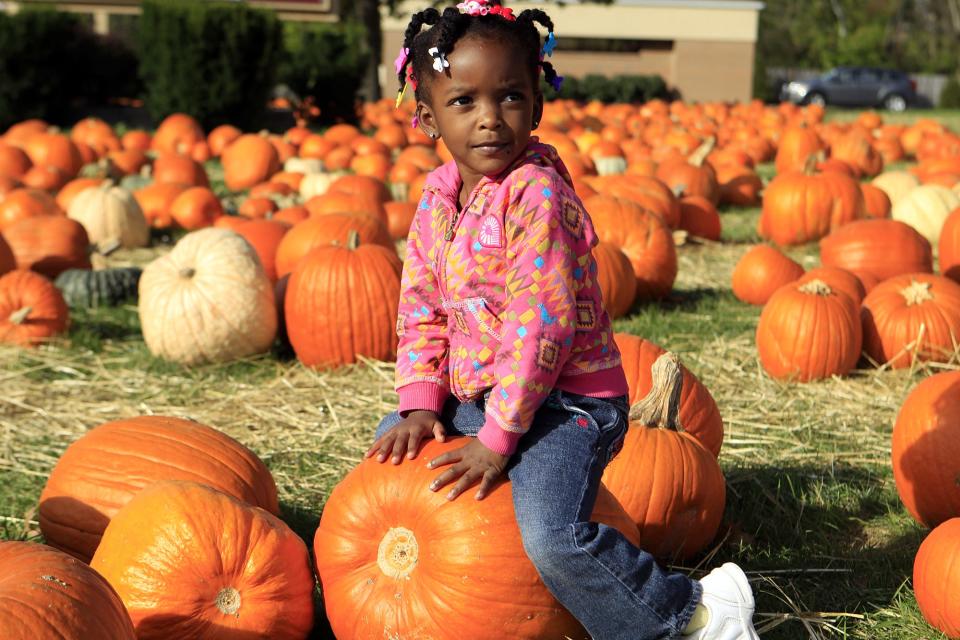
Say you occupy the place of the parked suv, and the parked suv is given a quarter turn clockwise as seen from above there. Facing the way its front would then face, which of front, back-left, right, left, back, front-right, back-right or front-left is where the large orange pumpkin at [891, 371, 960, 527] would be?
back

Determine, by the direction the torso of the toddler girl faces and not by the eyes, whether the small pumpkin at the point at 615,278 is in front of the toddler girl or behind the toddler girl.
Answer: behind

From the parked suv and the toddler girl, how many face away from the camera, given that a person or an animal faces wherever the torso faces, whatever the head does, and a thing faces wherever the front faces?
0

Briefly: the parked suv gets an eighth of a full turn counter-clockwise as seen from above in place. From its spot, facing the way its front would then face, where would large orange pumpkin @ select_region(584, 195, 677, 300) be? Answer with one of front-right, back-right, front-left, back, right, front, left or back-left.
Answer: front-left

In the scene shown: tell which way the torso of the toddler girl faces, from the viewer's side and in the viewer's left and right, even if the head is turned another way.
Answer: facing the viewer and to the left of the viewer

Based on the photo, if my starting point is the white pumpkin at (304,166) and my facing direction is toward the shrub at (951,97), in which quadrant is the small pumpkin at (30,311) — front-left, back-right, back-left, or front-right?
back-right

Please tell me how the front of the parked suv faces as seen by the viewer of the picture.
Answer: facing to the left of the viewer

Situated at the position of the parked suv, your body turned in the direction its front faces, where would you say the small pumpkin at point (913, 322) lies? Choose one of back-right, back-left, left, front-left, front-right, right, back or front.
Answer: left

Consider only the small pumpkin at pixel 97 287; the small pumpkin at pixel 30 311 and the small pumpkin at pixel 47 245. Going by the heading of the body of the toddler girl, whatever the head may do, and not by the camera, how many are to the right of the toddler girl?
3

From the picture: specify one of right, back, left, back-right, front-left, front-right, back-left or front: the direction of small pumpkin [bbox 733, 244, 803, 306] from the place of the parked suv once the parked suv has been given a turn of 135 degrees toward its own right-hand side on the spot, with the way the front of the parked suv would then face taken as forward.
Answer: back-right

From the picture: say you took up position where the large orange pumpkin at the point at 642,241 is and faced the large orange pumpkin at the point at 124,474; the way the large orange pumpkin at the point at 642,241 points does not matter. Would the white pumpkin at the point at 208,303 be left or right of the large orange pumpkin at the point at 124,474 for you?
right

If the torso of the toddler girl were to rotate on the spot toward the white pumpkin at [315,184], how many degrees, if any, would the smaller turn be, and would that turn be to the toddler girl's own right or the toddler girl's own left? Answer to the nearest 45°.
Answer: approximately 135° to the toddler girl's own right
